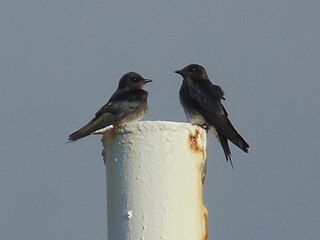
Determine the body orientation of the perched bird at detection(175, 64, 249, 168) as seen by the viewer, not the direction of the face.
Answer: to the viewer's left

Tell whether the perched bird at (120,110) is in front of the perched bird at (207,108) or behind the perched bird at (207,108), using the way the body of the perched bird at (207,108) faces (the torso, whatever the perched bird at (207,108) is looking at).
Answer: in front

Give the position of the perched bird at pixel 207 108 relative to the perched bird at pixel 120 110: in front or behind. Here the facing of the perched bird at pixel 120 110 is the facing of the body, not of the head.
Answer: in front

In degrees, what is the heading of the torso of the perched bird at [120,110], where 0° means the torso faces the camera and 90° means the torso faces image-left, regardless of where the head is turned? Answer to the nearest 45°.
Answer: approximately 270°

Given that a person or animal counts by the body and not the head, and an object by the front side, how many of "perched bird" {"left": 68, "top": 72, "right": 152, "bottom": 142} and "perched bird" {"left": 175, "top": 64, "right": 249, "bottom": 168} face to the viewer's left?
1

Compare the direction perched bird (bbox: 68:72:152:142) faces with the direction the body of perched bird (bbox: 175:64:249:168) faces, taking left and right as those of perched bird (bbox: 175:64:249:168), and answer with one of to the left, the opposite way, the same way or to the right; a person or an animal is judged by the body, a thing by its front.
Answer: the opposite way
